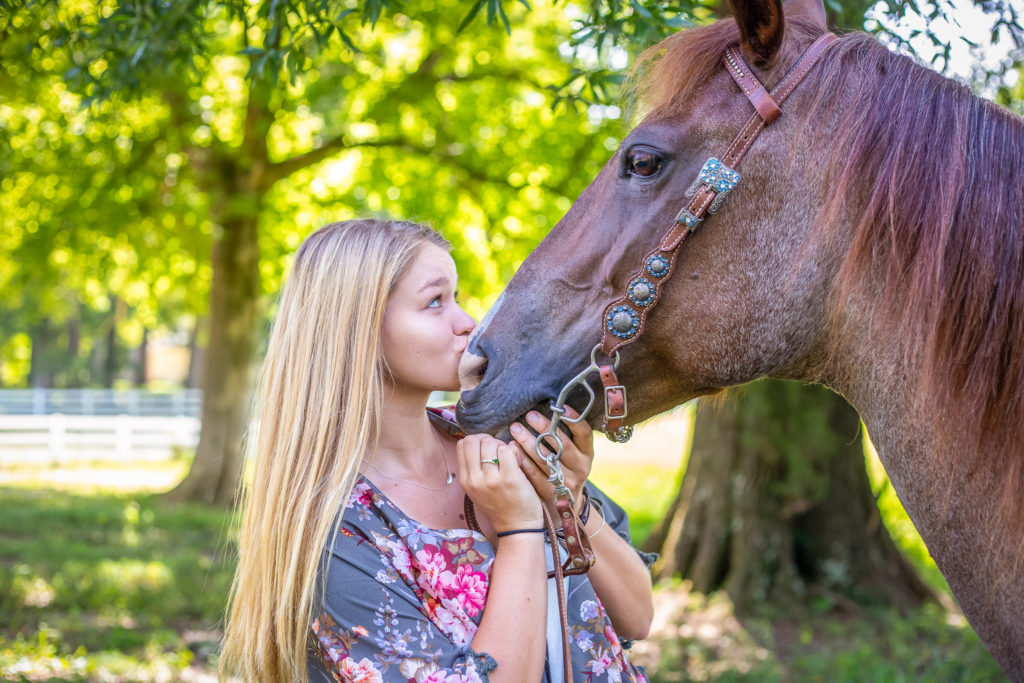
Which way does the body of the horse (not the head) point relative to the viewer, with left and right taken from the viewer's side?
facing to the left of the viewer

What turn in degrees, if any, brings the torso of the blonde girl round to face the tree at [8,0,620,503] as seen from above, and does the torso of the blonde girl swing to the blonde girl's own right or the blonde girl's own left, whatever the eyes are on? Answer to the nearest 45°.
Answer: approximately 135° to the blonde girl's own left

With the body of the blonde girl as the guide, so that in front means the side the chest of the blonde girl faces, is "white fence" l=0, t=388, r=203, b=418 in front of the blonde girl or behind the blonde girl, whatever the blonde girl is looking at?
behind

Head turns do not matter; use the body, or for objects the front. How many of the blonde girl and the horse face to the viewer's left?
1

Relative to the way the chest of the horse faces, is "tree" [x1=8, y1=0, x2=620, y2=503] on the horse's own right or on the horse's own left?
on the horse's own right

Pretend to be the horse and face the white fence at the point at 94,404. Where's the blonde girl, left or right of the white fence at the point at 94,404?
left

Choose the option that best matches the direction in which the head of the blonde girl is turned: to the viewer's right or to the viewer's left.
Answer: to the viewer's right

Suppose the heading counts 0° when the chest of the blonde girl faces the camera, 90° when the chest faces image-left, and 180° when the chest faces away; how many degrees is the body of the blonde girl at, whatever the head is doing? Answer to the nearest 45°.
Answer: approximately 315°
